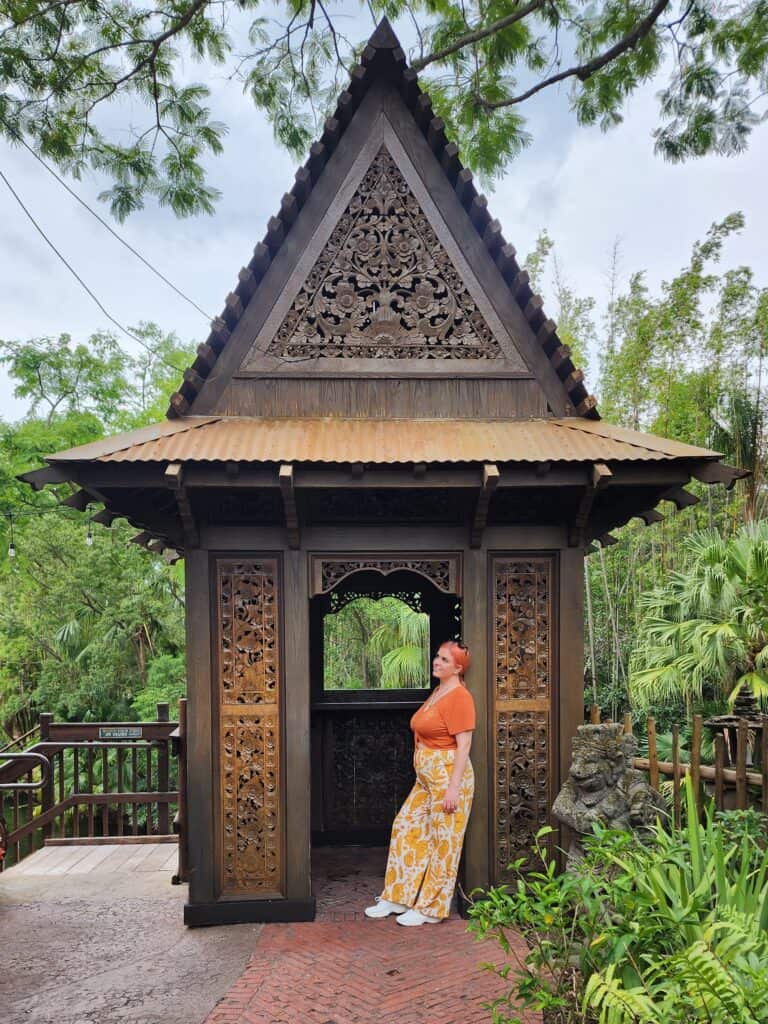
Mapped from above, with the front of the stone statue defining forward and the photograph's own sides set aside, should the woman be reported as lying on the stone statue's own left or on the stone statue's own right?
on the stone statue's own right

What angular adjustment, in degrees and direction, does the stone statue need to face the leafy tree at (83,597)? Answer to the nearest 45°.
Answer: approximately 90° to its right

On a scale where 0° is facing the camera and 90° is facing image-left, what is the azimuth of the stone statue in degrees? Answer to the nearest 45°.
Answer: approximately 45°

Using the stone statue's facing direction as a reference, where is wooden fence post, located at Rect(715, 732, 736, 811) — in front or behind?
behind

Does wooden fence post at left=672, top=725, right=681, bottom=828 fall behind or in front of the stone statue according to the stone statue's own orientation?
behind

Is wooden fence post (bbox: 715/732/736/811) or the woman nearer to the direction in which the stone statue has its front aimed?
the woman

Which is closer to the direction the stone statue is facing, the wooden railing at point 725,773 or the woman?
the woman
